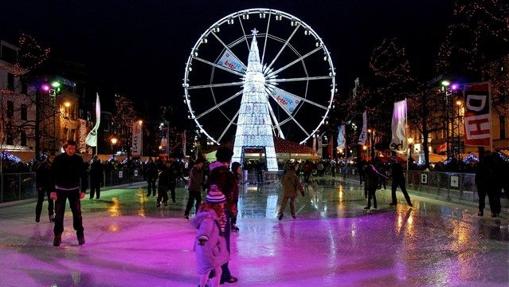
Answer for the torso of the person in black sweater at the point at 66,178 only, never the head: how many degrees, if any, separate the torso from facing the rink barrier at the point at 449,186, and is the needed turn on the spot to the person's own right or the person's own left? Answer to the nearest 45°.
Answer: approximately 135° to the person's own left

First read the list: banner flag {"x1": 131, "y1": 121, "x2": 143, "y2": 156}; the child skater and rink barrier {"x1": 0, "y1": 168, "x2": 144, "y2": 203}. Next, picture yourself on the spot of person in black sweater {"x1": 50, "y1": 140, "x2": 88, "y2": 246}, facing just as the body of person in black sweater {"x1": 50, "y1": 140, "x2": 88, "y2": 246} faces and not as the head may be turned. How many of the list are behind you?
2

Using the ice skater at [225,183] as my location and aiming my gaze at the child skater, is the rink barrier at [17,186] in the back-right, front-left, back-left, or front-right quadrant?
back-right

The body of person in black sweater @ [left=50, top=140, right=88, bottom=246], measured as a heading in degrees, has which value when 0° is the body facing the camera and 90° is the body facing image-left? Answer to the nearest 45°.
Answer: approximately 0°
